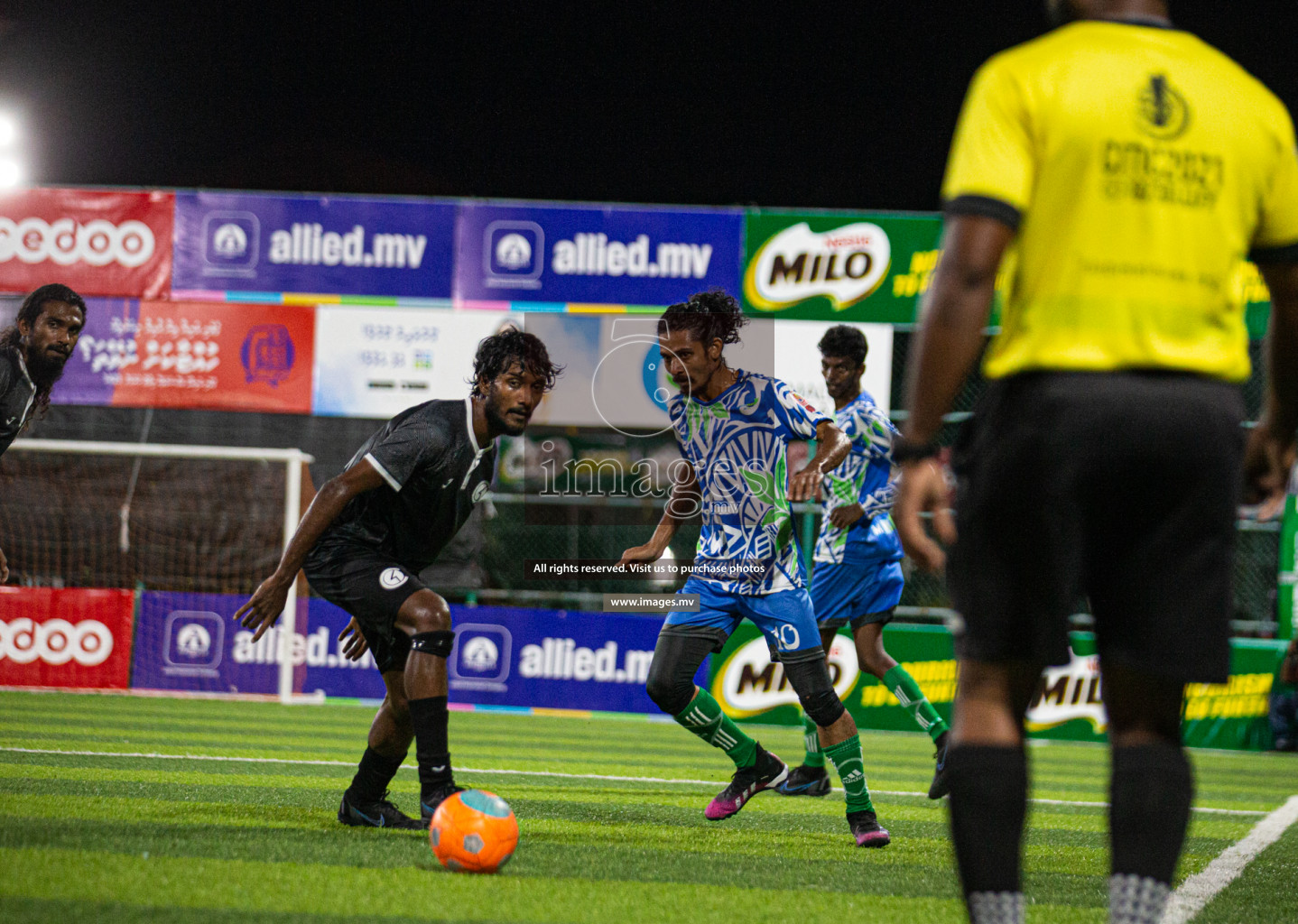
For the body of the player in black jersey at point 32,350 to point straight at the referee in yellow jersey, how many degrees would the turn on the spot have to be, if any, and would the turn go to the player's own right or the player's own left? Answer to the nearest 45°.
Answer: approximately 45° to the player's own right

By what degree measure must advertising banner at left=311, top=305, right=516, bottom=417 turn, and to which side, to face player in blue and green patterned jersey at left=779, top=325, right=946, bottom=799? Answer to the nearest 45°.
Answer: approximately 45° to its left

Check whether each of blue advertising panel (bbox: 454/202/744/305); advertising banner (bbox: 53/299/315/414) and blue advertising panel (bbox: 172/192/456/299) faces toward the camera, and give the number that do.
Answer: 3

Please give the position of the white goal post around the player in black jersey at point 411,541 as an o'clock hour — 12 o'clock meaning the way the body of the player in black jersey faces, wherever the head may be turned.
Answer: The white goal post is roughly at 7 o'clock from the player in black jersey.

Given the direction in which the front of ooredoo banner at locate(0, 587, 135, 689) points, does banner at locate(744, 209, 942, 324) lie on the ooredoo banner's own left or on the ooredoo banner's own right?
on the ooredoo banner's own left

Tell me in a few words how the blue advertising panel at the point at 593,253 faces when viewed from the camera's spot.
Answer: facing the viewer

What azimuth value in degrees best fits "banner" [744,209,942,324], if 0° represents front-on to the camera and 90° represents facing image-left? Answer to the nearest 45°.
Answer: approximately 0°

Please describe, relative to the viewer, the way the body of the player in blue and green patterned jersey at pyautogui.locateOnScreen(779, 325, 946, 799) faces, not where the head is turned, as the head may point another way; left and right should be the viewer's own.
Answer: facing the viewer and to the left of the viewer

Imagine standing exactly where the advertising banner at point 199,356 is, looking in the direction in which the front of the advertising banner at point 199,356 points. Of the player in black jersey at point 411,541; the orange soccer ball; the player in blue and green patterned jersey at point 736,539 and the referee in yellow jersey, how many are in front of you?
4

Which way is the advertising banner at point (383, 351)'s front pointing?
toward the camera

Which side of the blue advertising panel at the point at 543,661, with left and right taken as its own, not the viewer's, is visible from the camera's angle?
front

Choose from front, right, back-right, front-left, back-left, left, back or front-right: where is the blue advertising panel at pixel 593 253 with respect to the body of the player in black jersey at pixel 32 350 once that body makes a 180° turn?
right

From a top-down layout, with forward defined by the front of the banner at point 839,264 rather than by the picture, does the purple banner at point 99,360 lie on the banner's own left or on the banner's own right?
on the banner's own right

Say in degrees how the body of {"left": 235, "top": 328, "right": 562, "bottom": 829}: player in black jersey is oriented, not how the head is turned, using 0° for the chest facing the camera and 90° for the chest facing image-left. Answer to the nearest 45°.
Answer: approximately 315°
